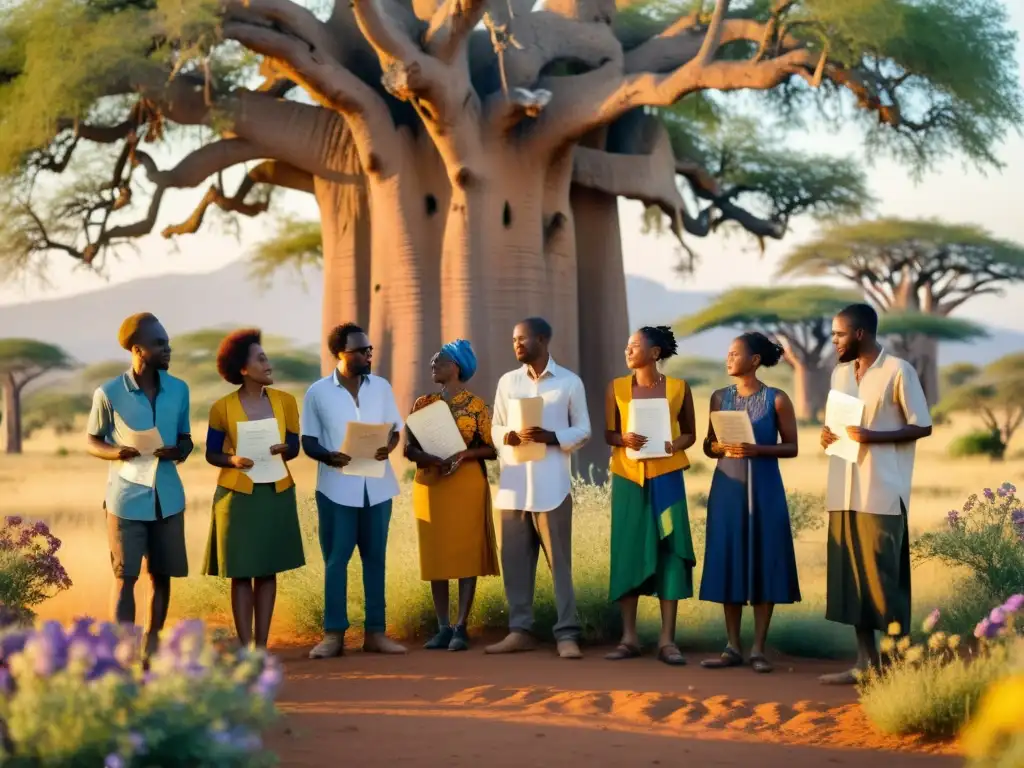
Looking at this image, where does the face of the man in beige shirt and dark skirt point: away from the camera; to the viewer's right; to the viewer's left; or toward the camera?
to the viewer's left

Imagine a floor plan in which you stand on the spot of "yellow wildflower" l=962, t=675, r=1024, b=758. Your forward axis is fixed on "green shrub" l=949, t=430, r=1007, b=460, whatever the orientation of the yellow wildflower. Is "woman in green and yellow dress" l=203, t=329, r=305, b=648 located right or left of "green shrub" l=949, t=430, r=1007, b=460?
left

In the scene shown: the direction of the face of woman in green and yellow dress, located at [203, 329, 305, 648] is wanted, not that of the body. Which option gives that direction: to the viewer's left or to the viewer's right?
to the viewer's right

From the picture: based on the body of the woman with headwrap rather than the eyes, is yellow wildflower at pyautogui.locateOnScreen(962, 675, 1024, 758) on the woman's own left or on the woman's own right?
on the woman's own left

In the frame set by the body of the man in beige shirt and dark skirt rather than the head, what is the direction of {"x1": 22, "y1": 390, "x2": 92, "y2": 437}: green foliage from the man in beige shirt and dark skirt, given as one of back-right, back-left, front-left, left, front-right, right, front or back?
right

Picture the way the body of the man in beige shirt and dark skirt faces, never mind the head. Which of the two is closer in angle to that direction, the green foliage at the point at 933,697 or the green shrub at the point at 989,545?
the green foliage

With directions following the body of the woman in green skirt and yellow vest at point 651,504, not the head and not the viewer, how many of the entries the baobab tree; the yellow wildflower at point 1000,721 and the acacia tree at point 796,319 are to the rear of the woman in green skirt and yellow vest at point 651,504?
2

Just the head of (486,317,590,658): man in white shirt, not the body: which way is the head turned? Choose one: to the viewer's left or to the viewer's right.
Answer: to the viewer's left

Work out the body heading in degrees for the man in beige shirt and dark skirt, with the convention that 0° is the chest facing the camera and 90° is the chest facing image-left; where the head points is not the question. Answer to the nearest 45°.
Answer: approximately 45°

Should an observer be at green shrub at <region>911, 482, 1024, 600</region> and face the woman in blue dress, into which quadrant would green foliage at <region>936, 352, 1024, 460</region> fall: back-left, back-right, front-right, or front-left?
back-right

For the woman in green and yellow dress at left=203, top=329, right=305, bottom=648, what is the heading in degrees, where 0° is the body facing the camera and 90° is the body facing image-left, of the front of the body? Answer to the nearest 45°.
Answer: approximately 0°

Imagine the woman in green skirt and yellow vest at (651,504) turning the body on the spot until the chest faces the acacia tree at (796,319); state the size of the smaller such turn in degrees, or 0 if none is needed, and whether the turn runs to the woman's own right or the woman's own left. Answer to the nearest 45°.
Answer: approximately 180°

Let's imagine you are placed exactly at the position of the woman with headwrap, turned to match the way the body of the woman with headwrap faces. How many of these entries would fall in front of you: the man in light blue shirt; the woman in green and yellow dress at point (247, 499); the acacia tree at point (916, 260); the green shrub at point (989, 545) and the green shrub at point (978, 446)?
2

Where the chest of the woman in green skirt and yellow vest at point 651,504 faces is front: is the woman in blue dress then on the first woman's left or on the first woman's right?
on the first woman's left

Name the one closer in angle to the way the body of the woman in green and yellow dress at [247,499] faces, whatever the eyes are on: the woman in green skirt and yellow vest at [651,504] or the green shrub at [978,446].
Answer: the woman in green skirt and yellow vest
